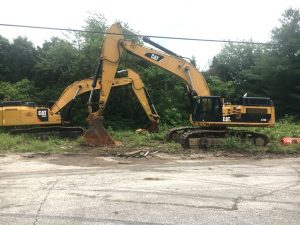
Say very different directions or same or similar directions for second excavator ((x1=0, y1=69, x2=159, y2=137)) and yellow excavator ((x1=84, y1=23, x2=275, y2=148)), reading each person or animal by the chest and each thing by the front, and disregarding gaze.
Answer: very different directions

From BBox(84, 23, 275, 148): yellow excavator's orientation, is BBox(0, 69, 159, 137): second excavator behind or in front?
in front

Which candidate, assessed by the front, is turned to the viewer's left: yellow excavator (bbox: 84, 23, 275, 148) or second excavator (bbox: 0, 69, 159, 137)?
the yellow excavator

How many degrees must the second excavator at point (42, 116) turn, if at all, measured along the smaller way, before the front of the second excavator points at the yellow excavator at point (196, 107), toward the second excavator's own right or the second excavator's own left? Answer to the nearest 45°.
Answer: approximately 45° to the second excavator's own right

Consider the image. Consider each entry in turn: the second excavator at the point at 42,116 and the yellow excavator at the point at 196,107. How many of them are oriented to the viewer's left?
1

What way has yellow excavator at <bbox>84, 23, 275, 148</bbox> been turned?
to the viewer's left

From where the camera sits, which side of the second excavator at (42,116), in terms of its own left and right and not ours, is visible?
right
